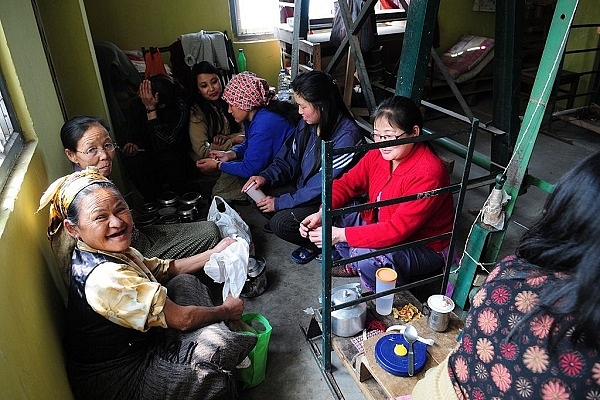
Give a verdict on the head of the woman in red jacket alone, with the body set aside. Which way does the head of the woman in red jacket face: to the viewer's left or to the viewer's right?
to the viewer's left

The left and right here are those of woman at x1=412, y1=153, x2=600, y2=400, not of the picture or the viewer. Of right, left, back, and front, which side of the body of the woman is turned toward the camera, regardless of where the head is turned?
back

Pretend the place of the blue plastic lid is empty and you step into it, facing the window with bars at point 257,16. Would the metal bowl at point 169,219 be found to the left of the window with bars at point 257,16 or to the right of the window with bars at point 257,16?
left

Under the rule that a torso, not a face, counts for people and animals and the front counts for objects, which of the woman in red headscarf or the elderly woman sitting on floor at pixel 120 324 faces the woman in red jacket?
the elderly woman sitting on floor

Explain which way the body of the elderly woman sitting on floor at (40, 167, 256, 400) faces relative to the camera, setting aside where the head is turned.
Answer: to the viewer's right

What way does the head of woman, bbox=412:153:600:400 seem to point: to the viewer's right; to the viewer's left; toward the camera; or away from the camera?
away from the camera
